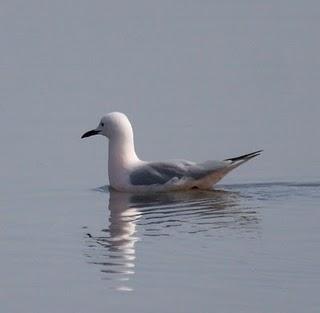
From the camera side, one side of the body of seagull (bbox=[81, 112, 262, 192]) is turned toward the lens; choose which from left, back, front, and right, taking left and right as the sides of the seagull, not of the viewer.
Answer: left
